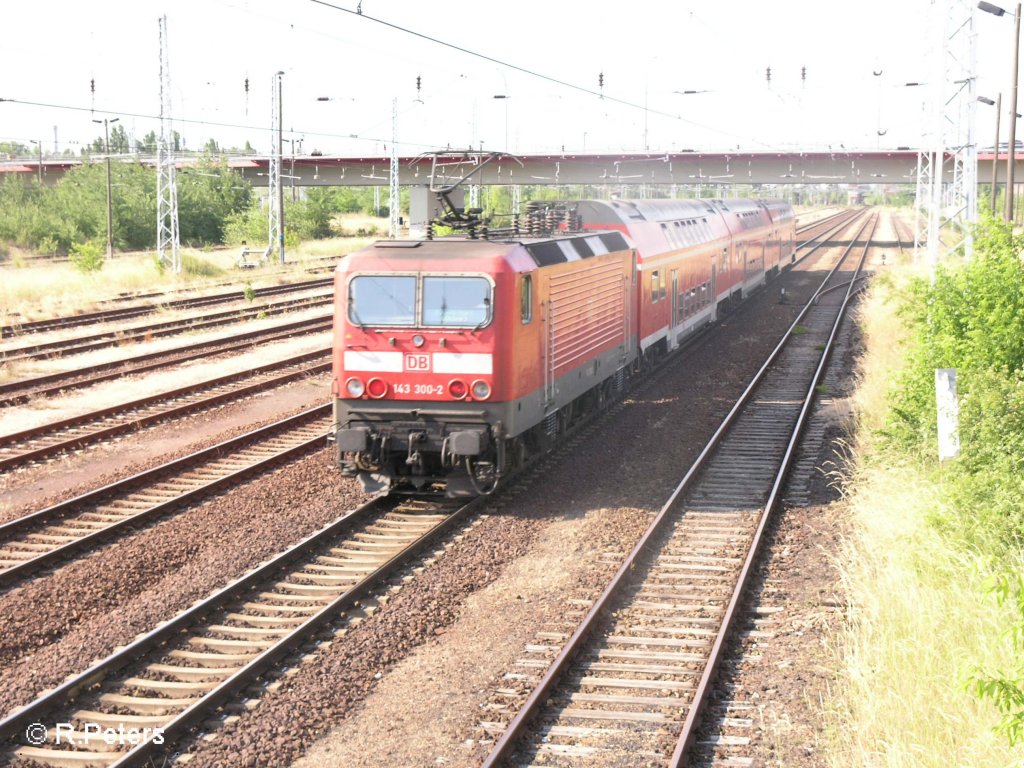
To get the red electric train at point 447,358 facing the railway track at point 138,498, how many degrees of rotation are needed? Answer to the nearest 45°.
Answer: approximately 45° to its right

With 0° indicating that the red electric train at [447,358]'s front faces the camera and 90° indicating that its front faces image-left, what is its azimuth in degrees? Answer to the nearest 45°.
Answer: approximately 45°

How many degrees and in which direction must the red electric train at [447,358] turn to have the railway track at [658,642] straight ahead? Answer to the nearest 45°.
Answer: approximately 90° to its left

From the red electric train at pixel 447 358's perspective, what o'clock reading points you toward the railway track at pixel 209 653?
The railway track is roughly at 11 o'clock from the red electric train.

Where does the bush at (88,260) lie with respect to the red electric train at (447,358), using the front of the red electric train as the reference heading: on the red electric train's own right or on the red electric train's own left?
on the red electric train's own right

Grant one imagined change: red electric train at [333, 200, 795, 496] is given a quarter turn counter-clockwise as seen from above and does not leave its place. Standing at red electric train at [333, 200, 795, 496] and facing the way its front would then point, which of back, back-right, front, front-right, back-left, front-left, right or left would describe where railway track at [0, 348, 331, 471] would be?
back

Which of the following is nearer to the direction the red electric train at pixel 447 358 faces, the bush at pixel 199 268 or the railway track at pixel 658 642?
the railway track

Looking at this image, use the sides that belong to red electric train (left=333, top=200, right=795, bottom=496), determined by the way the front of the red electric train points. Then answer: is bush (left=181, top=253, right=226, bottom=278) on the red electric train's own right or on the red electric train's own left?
on the red electric train's own right

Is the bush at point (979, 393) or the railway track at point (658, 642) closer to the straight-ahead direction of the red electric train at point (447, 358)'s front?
the railway track
